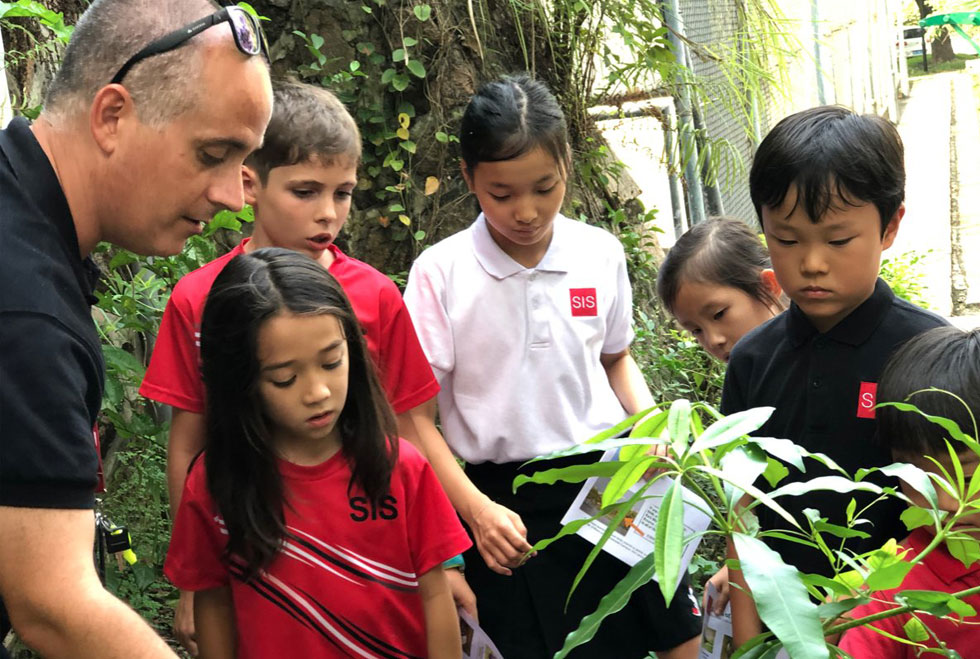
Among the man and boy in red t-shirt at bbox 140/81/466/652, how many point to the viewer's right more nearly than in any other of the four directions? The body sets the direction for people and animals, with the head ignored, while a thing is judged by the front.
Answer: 1

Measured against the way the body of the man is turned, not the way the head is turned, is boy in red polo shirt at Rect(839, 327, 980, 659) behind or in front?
in front

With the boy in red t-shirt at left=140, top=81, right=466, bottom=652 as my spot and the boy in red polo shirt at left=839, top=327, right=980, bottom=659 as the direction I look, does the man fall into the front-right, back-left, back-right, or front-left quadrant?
front-right

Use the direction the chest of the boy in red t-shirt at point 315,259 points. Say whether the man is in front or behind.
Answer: in front

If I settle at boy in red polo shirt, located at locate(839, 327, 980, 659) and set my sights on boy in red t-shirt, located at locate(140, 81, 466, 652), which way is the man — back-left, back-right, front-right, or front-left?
front-left

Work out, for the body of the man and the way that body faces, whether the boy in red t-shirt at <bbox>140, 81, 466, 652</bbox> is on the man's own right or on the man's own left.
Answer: on the man's own left

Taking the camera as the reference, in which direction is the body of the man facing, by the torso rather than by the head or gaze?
to the viewer's right

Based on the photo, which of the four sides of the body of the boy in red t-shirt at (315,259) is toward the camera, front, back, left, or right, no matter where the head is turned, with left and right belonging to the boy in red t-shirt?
front

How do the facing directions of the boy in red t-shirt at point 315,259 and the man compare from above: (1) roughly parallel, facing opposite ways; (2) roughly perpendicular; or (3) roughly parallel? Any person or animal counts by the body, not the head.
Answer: roughly perpendicular

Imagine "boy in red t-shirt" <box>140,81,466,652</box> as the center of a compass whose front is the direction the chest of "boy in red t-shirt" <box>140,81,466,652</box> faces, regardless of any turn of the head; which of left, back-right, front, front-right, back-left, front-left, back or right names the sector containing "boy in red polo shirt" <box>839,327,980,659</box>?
front-left

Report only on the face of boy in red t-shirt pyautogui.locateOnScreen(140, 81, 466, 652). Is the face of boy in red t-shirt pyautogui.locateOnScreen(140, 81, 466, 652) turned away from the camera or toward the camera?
toward the camera
